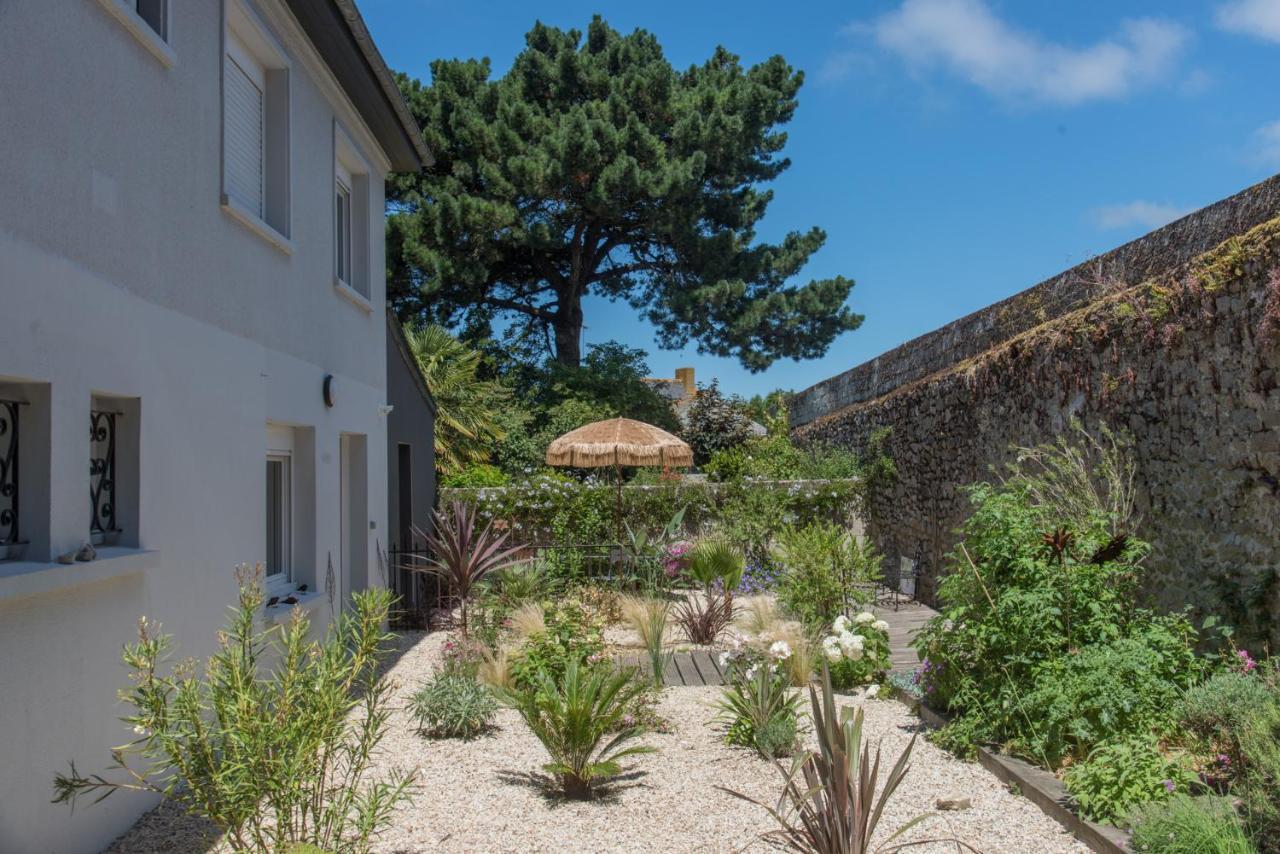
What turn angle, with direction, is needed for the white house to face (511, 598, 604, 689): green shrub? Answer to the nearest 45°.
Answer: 0° — it already faces it

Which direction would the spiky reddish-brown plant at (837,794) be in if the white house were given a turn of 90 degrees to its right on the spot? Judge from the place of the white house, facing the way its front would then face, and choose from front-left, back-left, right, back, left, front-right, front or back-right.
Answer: front-left

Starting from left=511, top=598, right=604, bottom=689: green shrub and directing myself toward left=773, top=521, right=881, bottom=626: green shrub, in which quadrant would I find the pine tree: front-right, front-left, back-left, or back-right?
front-left

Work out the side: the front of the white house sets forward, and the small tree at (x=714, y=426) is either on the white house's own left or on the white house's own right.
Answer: on the white house's own left

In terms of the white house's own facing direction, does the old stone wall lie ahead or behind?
ahead

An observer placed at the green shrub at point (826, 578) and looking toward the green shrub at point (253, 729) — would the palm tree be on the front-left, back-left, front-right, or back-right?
back-right

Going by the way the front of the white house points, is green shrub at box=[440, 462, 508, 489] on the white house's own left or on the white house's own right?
on the white house's own left

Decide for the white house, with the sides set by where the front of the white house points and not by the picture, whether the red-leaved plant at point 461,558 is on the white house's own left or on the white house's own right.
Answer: on the white house's own left

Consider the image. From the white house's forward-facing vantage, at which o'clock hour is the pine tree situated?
The pine tree is roughly at 10 o'clock from the white house.

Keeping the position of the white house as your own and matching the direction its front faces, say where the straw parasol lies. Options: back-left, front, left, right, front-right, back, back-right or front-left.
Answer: front-left

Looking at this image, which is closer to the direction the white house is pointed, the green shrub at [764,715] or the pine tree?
the green shrub

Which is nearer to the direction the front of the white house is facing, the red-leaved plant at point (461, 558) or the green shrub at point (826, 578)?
the green shrub

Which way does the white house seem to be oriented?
to the viewer's right

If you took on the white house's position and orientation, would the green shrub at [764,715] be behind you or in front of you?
in front
